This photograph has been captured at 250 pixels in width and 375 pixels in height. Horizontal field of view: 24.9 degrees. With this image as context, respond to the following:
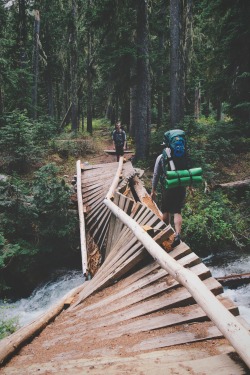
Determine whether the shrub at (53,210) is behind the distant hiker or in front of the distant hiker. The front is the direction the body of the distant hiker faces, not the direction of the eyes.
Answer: in front

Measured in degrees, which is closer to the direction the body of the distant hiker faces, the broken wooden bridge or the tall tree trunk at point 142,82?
the broken wooden bridge

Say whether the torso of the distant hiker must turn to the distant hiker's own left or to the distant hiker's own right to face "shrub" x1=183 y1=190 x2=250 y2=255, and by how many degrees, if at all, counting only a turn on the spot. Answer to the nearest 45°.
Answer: approximately 45° to the distant hiker's own left

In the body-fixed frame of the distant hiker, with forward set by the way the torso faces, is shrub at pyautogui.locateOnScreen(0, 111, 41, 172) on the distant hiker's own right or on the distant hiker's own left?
on the distant hiker's own right

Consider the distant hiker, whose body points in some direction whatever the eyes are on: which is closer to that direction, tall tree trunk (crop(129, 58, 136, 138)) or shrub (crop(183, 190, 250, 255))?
the shrub

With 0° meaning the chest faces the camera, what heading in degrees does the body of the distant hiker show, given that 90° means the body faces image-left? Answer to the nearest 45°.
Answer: approximately 0°

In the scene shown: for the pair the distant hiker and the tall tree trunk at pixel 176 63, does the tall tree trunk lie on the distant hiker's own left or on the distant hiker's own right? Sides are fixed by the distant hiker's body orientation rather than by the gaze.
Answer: on the distant hiker's own left

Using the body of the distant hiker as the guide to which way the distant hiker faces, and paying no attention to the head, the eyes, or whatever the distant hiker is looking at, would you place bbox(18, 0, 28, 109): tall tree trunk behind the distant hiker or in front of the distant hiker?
behind

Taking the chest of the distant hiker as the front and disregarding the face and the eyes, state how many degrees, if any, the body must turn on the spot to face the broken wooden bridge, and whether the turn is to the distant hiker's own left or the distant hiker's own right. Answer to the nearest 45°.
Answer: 0° — they already face it

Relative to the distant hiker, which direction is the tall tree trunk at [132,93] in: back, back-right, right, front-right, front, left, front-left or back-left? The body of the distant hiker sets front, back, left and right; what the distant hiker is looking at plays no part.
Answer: back
